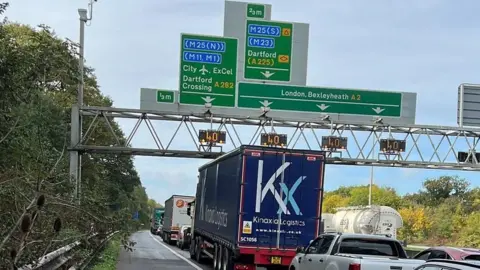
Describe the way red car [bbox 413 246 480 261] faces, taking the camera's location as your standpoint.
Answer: facing away from the viewer and to the left of the viewer

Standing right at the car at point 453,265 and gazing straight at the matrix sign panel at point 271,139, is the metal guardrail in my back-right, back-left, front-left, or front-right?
front-left

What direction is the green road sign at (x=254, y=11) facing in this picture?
toward the camera

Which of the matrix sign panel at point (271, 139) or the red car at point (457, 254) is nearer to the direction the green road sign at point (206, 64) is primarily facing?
the red car

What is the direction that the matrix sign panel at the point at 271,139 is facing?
toward the camera

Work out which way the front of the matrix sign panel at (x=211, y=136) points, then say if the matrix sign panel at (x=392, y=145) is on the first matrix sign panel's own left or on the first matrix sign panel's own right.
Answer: on the first matrix sign panel's own left

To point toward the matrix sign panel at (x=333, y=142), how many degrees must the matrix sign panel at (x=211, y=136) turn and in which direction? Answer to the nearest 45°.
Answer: approximately 90° to its left

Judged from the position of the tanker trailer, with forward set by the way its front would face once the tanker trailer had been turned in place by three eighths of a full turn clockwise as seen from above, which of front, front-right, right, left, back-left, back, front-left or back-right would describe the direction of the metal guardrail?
right

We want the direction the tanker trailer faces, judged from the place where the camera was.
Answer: facing away from the viewer and to the left of the viewer

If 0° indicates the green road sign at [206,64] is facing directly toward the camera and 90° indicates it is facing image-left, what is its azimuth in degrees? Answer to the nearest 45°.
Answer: approximately 0°

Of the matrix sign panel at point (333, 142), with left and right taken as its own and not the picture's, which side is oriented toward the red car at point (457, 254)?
front

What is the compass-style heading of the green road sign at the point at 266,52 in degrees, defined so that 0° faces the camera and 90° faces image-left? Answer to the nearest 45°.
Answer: approximately 0°

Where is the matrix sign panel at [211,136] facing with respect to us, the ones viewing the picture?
facing the viewer

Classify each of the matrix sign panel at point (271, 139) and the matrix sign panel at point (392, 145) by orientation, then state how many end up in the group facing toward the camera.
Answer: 2
